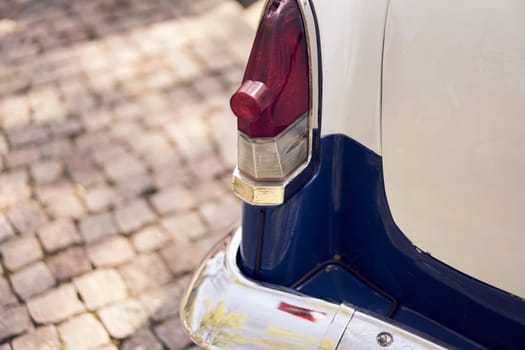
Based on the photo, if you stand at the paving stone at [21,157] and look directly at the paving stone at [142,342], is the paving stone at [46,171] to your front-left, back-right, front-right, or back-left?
front-left

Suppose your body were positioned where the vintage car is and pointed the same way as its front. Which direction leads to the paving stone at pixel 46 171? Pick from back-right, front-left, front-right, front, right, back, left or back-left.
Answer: left

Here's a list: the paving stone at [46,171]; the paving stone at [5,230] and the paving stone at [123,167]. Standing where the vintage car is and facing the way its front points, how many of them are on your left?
3

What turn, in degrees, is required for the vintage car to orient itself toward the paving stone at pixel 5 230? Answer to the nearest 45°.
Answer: approximately 90° to its left

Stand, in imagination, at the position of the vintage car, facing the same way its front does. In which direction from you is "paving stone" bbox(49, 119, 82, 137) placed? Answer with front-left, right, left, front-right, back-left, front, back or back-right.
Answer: left

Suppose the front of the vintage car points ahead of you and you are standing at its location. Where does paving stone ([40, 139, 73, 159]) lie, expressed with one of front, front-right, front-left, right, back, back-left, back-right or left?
left

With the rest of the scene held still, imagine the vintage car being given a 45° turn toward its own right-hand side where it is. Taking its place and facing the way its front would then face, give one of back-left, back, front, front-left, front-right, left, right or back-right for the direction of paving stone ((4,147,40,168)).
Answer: back-left

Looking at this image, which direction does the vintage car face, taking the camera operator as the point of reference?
facing away from the viewer and to the right of the viewer

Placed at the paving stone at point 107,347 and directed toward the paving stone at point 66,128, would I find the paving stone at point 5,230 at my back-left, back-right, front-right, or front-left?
front-left

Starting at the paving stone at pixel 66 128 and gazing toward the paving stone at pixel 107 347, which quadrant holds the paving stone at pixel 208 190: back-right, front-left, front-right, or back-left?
front-left

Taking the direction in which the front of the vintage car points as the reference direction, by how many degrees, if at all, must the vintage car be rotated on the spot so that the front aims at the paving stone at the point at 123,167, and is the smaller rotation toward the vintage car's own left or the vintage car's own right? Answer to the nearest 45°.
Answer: approximately 90° to the vintage car's own left

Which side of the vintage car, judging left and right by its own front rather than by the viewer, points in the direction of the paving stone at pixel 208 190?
left
